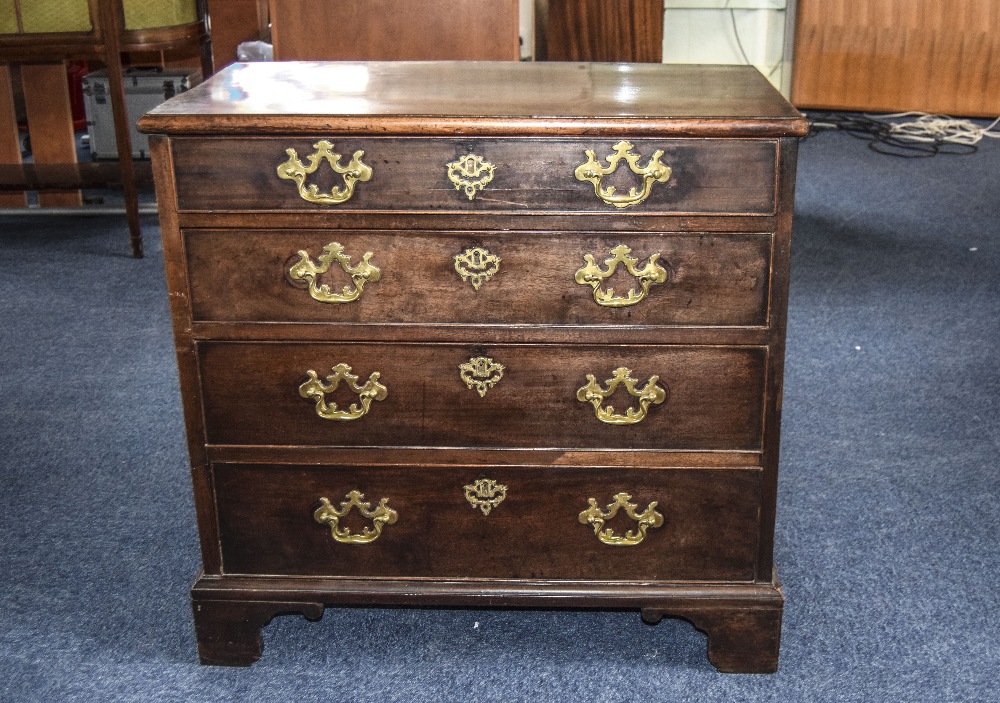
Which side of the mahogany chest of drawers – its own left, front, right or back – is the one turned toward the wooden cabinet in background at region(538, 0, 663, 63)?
back

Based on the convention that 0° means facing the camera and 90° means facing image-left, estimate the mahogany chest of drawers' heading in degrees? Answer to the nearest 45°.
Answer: approximately 0°

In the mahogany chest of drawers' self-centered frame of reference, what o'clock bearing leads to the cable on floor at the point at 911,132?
The cable on floor is roughly at 7 o'clock from the mahogany chest of drawers.

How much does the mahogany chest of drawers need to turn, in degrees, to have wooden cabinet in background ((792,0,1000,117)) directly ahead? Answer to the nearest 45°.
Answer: approximately 135° to its left

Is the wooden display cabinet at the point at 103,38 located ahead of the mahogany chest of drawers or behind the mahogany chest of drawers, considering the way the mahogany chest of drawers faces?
behind

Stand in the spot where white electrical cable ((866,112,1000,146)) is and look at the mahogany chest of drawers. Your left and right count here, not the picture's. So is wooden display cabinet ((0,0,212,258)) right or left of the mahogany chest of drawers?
right

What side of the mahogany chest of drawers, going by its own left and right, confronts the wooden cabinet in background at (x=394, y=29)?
back

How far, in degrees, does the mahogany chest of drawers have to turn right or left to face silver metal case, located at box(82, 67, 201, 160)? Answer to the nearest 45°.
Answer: approximately 135° to its right

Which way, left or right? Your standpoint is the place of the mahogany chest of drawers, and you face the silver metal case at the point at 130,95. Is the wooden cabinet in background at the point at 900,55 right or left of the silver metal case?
right
